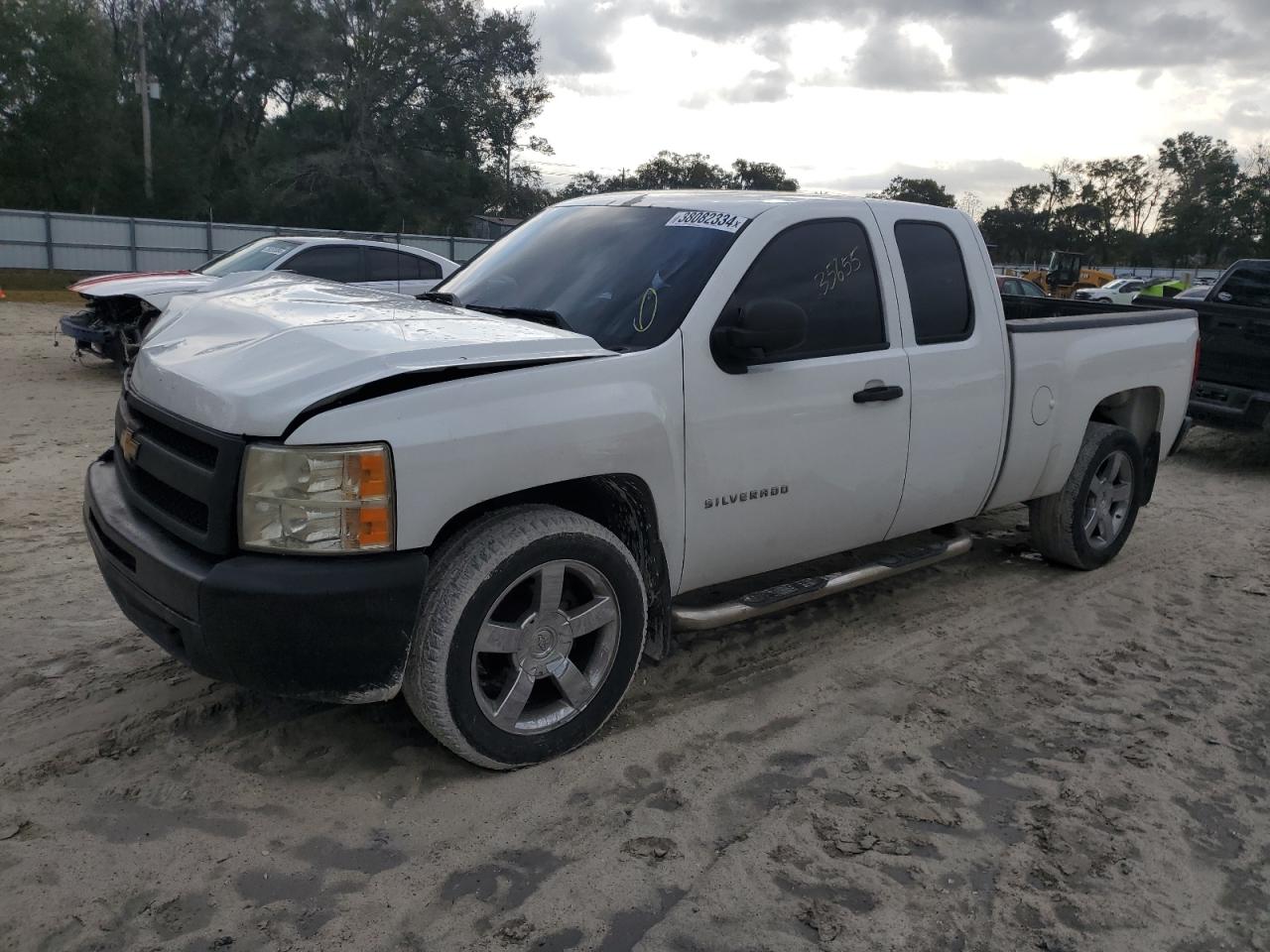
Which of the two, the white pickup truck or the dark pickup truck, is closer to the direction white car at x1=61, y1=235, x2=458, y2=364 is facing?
the white pickup truck

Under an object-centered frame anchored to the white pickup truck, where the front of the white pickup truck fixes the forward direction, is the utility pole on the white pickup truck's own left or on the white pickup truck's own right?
on the white pickup truck's own right

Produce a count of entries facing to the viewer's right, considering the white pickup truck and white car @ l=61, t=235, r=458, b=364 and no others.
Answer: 0

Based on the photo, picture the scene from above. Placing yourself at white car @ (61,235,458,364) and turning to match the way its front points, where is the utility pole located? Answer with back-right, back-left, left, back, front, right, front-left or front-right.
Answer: back-right

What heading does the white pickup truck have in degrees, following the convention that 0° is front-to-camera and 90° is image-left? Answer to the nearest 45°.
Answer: approximately 45°

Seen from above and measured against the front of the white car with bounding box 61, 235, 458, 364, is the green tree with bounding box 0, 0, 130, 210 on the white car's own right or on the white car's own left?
on the white car's own right
